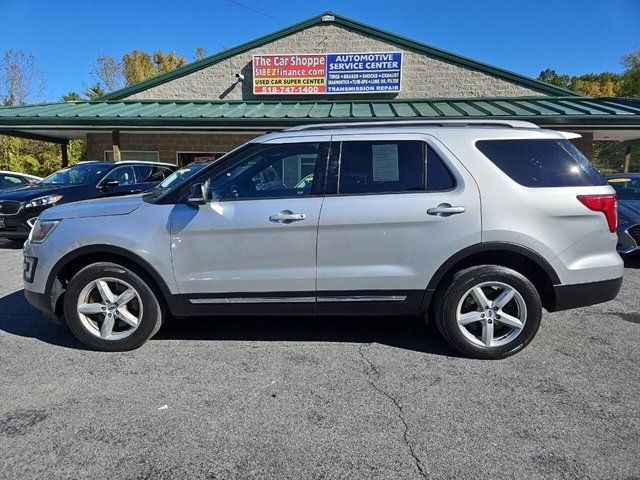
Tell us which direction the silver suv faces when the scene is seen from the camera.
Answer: facing to the left of the viewer

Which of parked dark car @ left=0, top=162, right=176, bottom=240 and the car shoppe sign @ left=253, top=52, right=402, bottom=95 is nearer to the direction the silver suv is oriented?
the parked dark car

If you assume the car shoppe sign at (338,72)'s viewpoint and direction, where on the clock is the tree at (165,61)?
The tree is roughly at 5 o'clock from the car shoppe sign.

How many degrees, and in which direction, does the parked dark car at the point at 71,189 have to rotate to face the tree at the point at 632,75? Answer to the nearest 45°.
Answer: approximately 135° to its left

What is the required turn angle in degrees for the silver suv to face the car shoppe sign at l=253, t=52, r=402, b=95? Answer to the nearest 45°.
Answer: approximately 90° to its right

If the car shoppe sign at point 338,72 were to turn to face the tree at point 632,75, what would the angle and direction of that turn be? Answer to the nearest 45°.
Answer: approximately 135° to its left

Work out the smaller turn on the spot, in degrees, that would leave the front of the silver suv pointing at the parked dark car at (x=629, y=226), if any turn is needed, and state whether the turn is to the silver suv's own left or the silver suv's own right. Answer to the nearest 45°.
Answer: approximately 135° to the silver suv's own right

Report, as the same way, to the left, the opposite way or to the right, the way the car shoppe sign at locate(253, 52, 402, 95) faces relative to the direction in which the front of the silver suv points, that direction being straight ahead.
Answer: to the left
